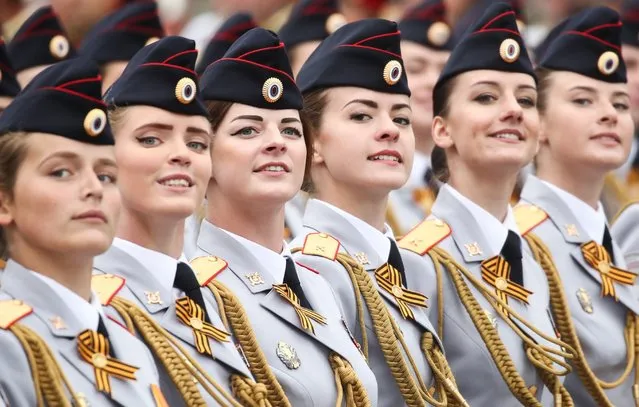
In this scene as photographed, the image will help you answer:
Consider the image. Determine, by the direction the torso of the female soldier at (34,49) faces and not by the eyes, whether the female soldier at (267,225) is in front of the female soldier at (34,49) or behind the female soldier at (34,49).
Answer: in front

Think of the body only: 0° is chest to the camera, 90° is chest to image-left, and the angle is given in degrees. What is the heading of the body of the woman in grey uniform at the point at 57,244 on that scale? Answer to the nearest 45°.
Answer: approximately 315°

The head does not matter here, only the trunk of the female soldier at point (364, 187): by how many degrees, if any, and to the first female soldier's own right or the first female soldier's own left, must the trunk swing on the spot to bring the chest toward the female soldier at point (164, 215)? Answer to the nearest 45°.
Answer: approximately 90° to the first female soldier's own right

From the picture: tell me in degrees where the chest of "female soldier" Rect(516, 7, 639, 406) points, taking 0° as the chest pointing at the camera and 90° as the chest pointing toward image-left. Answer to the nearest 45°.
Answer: approximately 315°

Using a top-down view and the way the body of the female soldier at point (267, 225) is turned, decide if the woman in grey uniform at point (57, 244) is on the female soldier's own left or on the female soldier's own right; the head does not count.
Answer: on the female soldier's own right

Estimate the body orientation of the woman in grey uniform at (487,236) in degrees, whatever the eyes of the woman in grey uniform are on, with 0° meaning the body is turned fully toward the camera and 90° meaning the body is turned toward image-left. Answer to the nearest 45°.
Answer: approximately 315°

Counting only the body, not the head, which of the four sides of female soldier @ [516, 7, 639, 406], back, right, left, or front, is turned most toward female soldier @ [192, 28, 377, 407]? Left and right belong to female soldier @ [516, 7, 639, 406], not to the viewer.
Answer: right
